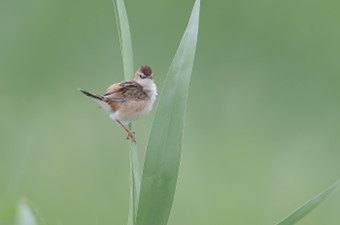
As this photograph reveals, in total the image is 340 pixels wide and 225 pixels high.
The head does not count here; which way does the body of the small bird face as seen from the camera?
to the viewer's right

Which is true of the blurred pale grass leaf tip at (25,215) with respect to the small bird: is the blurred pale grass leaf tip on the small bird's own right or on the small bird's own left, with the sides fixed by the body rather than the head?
on the small bird's own right
